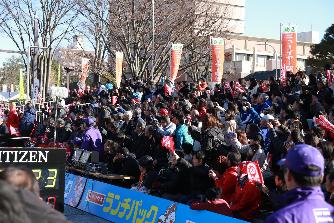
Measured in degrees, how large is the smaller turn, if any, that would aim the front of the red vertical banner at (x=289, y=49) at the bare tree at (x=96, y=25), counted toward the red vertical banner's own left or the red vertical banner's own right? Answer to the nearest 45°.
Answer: approximately 135° to the red vertical banner's own right

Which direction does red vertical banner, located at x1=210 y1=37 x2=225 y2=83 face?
toward the camera

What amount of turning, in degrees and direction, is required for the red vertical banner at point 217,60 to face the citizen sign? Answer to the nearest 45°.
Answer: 0° — it already faces it

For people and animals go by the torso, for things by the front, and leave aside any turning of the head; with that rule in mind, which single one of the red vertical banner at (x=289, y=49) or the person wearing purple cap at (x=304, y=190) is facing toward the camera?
the red vertical banner

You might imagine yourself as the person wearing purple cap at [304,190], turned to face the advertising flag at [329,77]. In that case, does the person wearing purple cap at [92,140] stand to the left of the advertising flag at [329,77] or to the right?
left

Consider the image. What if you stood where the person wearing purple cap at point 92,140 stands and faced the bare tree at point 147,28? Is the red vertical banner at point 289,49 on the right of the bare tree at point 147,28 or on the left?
right

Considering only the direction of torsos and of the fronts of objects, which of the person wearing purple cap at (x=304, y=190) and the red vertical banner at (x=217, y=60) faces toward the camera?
the red vertical banner

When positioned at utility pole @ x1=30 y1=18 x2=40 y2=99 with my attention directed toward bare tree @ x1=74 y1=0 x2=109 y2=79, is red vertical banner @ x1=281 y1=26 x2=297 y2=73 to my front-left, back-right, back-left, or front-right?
front-right

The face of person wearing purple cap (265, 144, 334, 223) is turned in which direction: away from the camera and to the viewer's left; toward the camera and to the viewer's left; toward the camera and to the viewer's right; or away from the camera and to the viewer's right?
away from the camera and to the viewer's left

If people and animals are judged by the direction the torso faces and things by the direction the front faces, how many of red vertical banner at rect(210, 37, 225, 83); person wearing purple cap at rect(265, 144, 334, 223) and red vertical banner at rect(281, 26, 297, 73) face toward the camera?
2

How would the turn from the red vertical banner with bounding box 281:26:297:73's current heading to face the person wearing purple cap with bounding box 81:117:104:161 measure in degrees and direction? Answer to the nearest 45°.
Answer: approximately 45° to its right

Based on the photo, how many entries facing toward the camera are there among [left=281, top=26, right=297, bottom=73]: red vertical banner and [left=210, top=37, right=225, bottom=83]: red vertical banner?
2

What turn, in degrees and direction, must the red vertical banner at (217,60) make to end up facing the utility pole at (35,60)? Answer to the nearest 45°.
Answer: approximately 135° to its right

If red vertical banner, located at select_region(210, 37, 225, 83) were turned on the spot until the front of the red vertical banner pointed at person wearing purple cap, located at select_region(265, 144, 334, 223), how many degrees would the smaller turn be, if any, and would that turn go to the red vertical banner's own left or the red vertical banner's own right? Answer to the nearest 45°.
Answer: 0° — it already faces them

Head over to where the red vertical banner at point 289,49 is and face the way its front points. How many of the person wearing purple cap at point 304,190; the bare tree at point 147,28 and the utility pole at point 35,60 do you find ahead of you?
1

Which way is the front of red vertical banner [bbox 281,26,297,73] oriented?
toward the camera

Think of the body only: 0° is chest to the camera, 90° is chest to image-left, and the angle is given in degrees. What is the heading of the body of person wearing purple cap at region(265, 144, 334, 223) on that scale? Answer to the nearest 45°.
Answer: approximately 135°

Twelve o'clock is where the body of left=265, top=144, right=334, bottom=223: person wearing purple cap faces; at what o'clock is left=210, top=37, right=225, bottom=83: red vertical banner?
The red vertical banner is roughly at 1 o'clock from the person wearing purple cap.
